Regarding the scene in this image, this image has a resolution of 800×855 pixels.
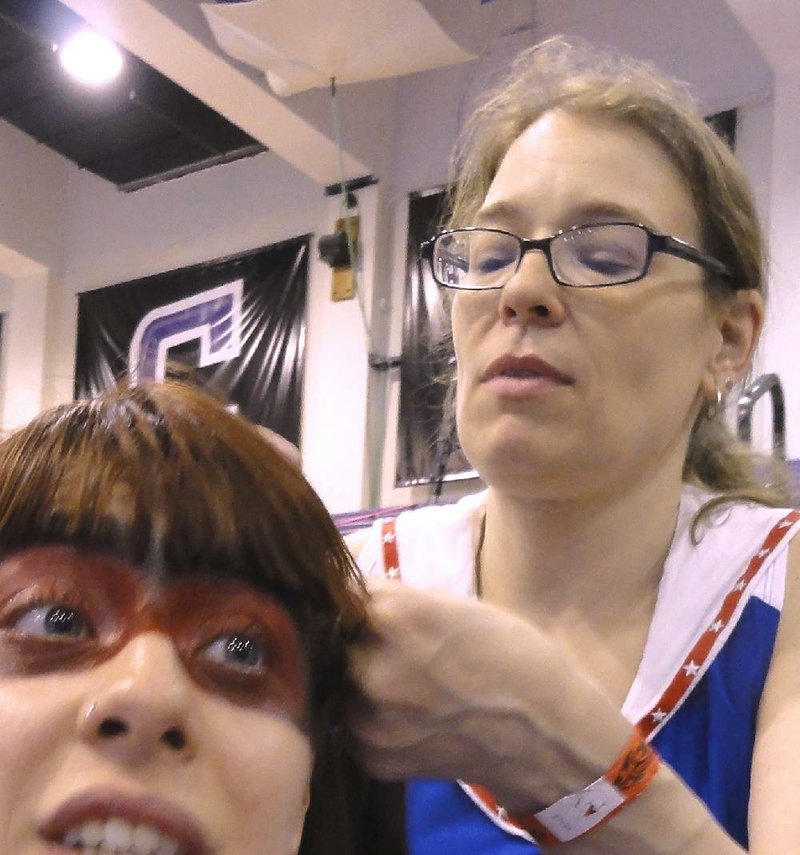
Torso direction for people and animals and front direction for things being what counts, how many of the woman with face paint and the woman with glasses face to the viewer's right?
0

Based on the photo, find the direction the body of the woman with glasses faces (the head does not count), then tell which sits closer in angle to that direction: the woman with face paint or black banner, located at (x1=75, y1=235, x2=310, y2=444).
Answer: the woman with face paint

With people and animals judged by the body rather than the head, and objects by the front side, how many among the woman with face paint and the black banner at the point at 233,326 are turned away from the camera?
0

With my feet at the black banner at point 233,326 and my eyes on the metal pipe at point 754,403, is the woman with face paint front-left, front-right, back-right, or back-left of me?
front-right

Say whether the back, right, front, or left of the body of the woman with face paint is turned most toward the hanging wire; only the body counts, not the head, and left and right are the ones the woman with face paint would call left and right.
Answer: back

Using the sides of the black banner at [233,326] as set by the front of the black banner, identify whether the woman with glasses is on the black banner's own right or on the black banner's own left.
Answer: on the black banner's own left

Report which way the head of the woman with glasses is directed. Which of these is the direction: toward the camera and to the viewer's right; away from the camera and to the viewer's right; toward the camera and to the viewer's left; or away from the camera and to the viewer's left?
toward the camera and to the viewer's left

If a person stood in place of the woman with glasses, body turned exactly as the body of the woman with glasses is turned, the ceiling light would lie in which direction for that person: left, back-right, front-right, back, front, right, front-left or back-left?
right

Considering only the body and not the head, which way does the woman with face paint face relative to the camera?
toward the camera

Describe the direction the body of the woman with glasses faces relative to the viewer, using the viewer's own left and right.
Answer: facing the viewer and to the left of the viewer

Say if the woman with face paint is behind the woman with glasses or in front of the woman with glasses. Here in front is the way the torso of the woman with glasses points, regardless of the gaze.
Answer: in front

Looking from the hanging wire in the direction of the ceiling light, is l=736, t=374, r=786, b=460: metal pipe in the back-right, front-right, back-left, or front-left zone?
back-left

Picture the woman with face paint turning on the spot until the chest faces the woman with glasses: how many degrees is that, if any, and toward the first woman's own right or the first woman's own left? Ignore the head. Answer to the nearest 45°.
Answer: approximately 135° to the first woman's own left

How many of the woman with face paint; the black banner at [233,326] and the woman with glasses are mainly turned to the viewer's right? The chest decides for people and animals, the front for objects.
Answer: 0

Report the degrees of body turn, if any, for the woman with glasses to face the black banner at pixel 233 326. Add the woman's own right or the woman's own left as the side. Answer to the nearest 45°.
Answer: approximately 90° to the woman's own right

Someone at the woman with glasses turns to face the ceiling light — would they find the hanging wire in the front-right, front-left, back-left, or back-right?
front-right
